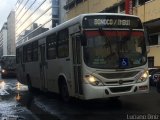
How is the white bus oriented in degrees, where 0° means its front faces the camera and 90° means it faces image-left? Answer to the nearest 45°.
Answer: approximately 315°
